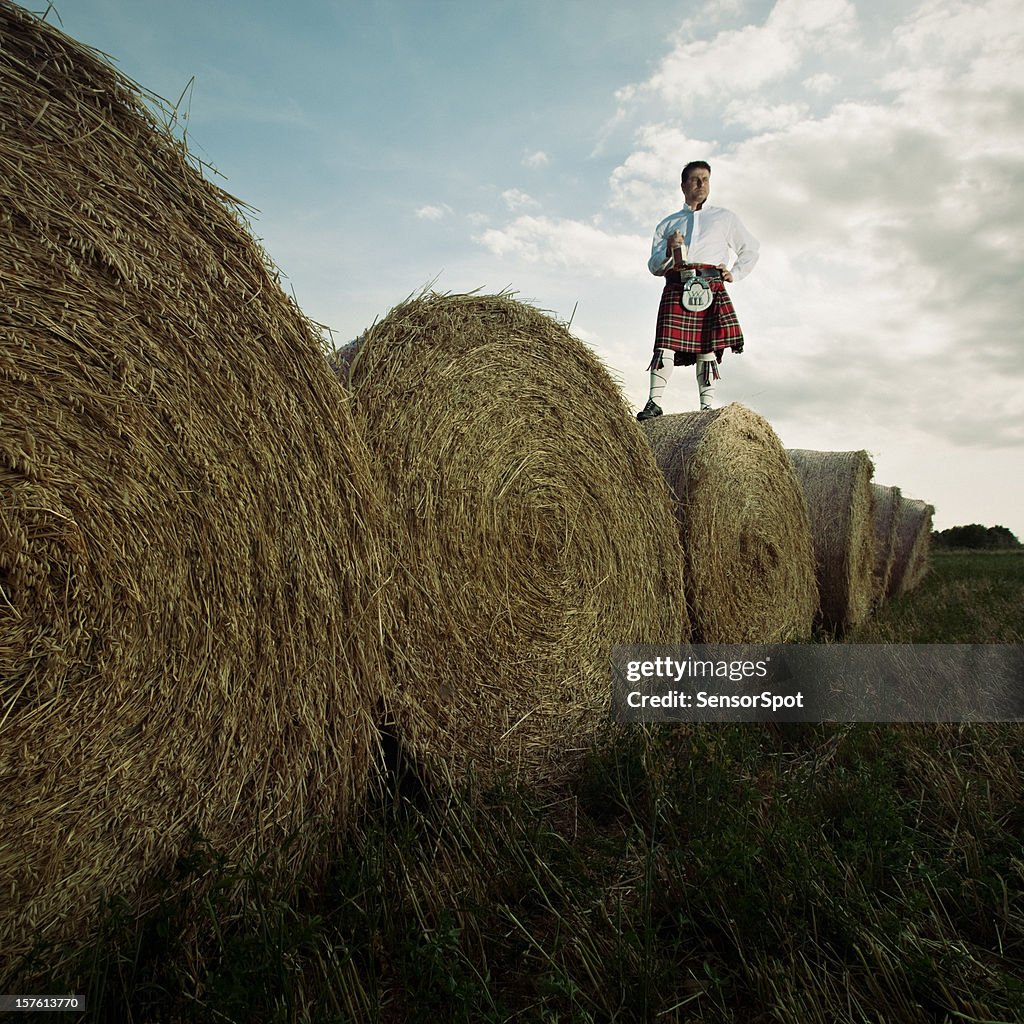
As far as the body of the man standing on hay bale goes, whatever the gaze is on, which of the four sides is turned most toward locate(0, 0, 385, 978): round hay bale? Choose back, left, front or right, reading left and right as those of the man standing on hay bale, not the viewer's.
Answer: front

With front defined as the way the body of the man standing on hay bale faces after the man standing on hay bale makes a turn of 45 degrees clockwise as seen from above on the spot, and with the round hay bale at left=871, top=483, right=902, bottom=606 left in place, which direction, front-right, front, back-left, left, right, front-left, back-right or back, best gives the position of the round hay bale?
back

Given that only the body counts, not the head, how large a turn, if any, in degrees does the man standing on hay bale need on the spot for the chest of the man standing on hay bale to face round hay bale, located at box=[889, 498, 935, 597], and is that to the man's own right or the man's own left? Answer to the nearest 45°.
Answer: approximately 135° to the man's own left

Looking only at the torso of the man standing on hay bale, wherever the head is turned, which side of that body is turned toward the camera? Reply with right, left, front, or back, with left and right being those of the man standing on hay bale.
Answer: front

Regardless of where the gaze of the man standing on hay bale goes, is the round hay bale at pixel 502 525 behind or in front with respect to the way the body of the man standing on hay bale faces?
in front
